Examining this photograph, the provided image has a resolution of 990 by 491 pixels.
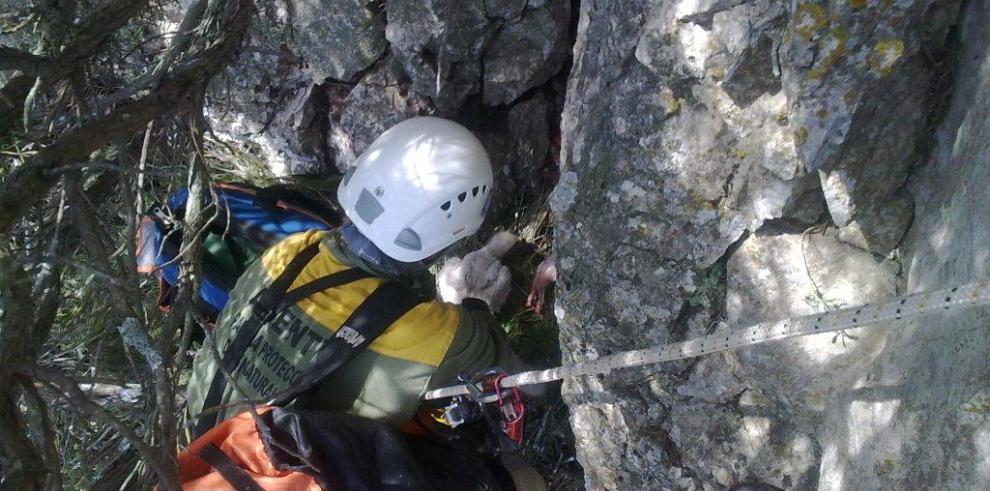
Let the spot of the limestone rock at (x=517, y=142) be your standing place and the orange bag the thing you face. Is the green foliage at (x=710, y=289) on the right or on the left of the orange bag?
left

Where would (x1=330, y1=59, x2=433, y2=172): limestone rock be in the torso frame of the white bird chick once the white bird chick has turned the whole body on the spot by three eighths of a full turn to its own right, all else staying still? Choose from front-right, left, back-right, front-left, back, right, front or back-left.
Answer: right

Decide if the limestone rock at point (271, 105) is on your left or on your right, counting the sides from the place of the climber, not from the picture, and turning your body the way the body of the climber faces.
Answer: on your left

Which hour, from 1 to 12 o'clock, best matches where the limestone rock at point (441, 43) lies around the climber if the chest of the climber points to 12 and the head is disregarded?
The limestone rock is roughly at 11 o'clock from the climber.

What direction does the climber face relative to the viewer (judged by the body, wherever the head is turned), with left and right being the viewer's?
facing away from the viewer and to the right of the viewer

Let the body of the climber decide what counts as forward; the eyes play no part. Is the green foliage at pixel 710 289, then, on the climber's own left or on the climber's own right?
on the climber's own right
